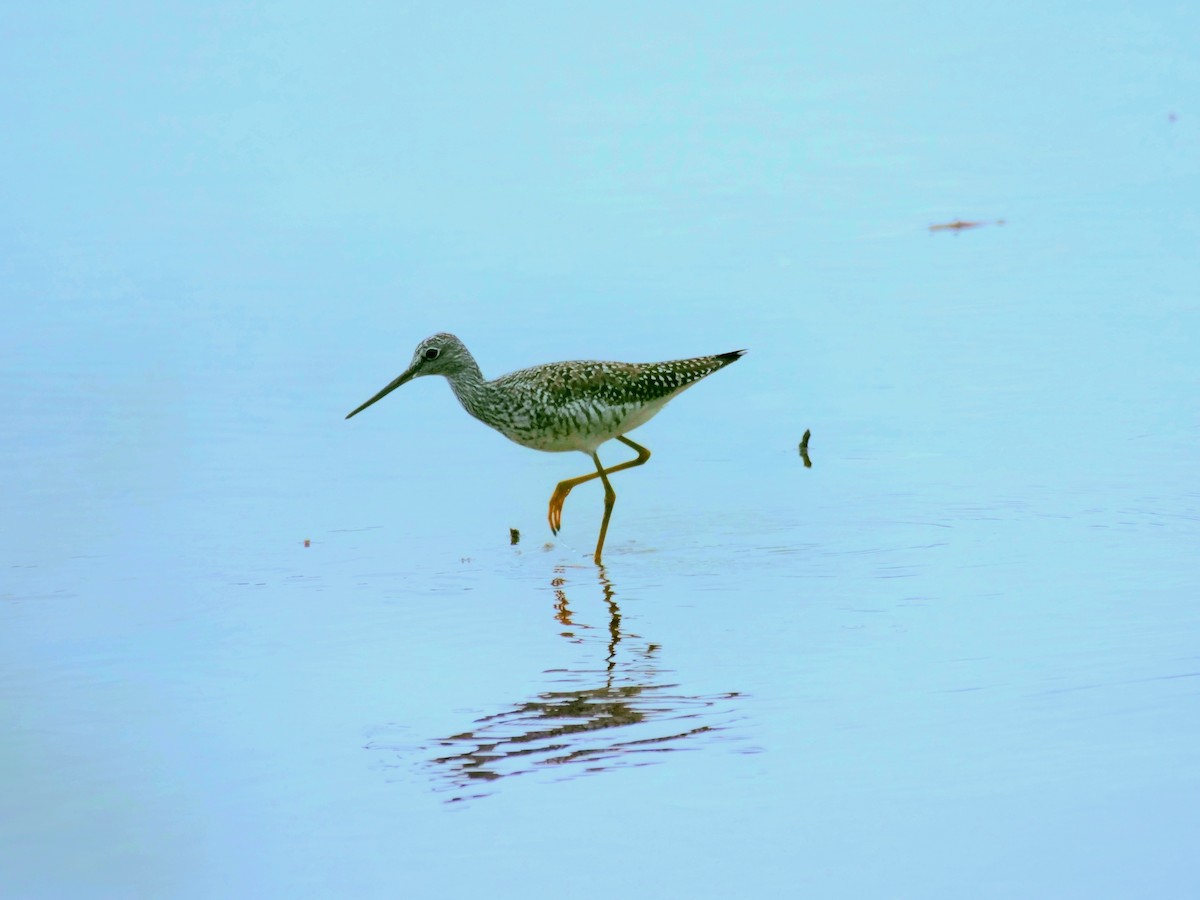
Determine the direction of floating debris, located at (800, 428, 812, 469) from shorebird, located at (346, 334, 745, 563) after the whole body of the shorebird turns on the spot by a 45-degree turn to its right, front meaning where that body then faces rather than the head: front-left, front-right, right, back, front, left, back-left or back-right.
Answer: back-right

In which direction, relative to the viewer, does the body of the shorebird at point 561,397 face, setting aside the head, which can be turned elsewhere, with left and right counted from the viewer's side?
facing to the left of the viewer

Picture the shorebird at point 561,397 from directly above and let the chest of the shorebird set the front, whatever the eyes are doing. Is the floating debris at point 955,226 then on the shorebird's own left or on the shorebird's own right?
on the shorebird's own right
